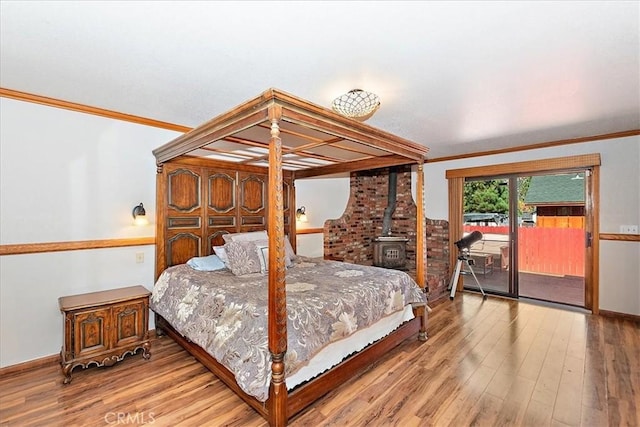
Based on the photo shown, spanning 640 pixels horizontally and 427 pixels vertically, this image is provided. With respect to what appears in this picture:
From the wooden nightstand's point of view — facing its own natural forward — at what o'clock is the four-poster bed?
The four-poster bed is roughly at 11 o'clock from the wooden nightstand.

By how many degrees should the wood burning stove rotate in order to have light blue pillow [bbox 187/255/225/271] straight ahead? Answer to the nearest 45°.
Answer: approximately 45° to its right

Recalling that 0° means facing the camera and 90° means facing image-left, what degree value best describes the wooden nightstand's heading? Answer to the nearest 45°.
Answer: approximately 315°

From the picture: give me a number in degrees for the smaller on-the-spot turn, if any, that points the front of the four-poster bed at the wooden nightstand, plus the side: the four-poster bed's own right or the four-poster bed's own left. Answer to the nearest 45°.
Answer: approximately 135° to the four-poster bed's own right

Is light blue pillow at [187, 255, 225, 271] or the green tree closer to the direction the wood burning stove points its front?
the light blue pillow

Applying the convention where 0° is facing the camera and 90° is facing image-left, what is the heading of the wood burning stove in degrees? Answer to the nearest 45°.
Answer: approximately 0°

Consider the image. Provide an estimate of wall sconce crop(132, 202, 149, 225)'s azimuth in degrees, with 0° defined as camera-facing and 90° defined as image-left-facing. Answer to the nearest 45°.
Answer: approximately 315°

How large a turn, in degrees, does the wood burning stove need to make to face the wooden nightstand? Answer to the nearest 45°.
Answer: approximately 45° to its right
